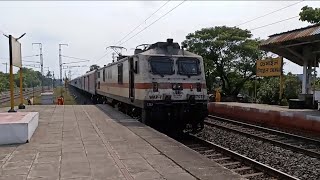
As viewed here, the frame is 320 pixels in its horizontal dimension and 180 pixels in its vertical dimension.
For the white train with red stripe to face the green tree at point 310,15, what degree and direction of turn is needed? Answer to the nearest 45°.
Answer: approximately 90° to its left

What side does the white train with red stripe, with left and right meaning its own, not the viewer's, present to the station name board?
left

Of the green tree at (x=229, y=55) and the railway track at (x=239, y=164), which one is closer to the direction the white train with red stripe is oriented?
the railway track

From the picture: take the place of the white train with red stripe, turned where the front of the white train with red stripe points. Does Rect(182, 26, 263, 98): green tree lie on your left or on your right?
on your left

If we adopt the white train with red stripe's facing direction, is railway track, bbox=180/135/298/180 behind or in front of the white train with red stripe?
in front

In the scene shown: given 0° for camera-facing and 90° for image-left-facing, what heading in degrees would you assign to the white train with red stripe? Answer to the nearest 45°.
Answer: approximately 315°

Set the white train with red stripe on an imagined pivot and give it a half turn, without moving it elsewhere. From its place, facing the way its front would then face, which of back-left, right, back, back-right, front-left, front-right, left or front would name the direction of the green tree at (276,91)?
right
